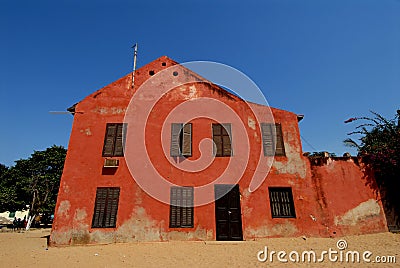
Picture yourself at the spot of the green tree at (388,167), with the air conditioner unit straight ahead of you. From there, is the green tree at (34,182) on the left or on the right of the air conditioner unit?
right

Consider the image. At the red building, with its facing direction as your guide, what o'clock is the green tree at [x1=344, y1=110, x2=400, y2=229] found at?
The green tree is roughly at 9 o'clock from the red building.

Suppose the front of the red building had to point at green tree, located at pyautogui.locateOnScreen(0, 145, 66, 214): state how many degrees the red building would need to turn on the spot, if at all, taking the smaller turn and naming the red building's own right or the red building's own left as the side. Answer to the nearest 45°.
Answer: approximately 135° to the red building's own right

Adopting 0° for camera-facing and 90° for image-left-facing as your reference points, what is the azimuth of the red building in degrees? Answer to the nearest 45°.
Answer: approximately 0°
